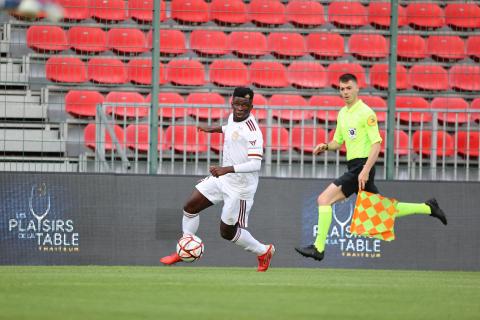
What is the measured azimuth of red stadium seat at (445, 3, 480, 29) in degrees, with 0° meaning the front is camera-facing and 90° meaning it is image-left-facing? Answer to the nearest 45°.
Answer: approximately 0°

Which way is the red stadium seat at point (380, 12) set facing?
toward the camera

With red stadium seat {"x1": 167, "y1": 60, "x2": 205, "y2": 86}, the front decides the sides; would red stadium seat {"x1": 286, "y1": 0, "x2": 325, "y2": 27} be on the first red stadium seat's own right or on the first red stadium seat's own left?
on the first red stadium seat's own left

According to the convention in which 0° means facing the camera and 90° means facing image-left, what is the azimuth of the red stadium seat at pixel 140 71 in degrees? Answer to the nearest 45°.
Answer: approximately 0°

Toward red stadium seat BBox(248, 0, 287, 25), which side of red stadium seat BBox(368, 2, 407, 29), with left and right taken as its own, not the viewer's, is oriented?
right

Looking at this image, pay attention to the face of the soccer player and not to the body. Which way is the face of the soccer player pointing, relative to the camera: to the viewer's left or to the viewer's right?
to the viewer's left

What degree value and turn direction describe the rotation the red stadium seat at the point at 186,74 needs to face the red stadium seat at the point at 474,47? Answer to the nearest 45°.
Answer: approximately 90° to its left

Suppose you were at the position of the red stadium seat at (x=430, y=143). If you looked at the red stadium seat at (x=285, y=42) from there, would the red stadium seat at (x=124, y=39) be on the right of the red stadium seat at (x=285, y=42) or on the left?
left

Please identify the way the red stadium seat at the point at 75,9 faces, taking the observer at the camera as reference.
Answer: facing the viewer
